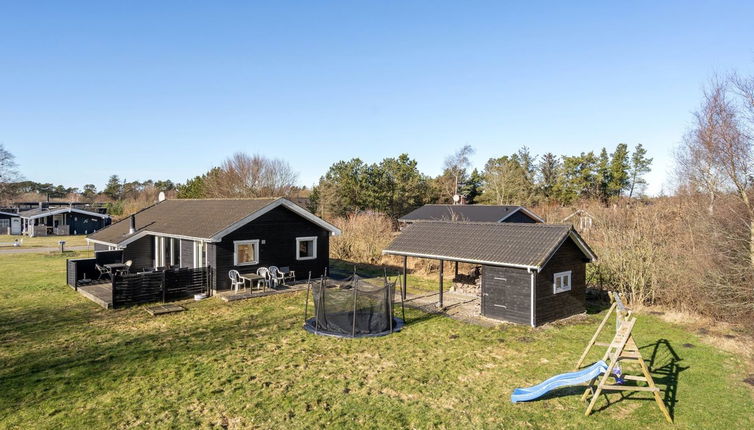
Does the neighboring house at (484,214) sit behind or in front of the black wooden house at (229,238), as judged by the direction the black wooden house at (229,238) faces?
behind

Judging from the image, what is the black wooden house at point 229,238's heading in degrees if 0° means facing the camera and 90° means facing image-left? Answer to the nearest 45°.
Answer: approximately 45°

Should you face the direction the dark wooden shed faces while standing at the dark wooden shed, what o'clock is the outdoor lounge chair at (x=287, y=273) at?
The outdoor lounge chair is roughly at 2 o'clock from the dark wooden shed.

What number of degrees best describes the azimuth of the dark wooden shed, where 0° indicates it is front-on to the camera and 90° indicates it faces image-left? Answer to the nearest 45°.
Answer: approximately 45°

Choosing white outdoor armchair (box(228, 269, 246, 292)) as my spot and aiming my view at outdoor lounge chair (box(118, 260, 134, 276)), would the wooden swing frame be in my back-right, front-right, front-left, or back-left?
back-left

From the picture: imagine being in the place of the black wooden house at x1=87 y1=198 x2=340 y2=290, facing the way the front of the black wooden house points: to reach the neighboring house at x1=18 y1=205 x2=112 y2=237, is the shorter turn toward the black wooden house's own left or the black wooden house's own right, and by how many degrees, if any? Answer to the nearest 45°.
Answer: approximately 90° to the black wooden house's own right

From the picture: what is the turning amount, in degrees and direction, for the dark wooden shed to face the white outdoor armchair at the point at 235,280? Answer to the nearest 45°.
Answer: approximately 45° to its right

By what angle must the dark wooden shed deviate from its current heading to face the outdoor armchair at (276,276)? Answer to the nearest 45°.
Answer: approximately 45° to its right

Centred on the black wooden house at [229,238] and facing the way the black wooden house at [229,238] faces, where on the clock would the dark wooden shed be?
The dark wooden shed is roughly at 9 o'clock from the black wooden house.

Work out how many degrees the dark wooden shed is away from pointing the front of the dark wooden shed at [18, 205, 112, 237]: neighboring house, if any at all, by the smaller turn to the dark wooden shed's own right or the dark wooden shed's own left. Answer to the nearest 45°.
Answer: approximately 90° to the dark wooden shed's own right

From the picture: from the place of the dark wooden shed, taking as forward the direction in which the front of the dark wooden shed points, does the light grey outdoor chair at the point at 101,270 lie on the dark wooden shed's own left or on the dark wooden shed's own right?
on the dark wooden shed's own right

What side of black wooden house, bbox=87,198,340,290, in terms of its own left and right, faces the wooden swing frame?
left

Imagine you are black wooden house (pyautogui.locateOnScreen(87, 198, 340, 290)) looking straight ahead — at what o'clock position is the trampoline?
The trampoline is roughly at 10 o'clock from the black wooden house.

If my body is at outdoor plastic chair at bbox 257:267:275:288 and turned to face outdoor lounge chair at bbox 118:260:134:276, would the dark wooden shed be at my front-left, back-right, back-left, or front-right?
back-left

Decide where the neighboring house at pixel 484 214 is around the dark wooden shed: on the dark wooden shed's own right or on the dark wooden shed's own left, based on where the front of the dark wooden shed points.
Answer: on the dark wooden shed's own right
